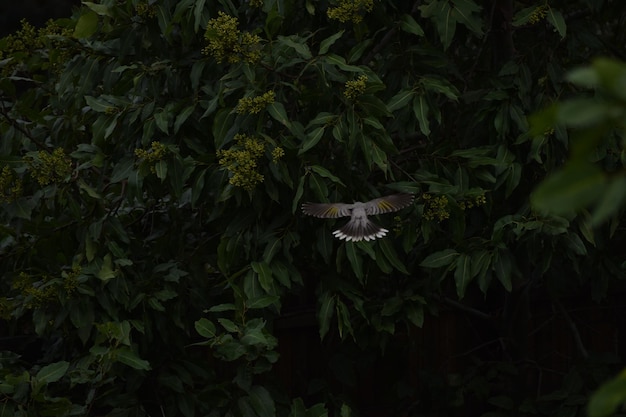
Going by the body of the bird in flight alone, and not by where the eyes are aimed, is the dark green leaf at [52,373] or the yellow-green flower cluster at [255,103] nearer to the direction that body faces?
the yellow-green flower cluster

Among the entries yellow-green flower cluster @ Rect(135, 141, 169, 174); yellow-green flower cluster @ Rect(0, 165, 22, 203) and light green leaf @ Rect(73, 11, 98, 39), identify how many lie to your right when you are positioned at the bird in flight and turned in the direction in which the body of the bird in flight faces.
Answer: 0

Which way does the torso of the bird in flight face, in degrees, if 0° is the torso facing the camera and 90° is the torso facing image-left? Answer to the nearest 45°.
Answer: approximately 180°

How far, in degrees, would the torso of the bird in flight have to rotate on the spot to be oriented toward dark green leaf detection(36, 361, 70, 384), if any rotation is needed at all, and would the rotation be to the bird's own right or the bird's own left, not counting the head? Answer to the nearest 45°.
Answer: approximately 135° to the bird's own left

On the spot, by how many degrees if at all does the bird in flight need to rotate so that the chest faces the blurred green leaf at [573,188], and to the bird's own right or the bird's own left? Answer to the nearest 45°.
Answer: approximately 180°

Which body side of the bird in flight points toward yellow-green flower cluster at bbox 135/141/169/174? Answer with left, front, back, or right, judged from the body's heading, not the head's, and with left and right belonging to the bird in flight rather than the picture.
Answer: left

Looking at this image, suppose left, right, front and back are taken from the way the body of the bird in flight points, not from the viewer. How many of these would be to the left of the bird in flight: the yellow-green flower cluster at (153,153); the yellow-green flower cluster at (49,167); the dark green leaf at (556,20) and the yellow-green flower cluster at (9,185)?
3

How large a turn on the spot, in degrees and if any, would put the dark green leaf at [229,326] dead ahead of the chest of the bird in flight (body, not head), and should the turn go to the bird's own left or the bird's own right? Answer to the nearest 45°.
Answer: approximately 135° to the bird's own left

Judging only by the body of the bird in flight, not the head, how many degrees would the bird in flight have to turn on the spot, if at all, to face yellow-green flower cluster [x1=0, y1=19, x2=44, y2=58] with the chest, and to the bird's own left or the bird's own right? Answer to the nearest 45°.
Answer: approximately 45° to the bird's own left
